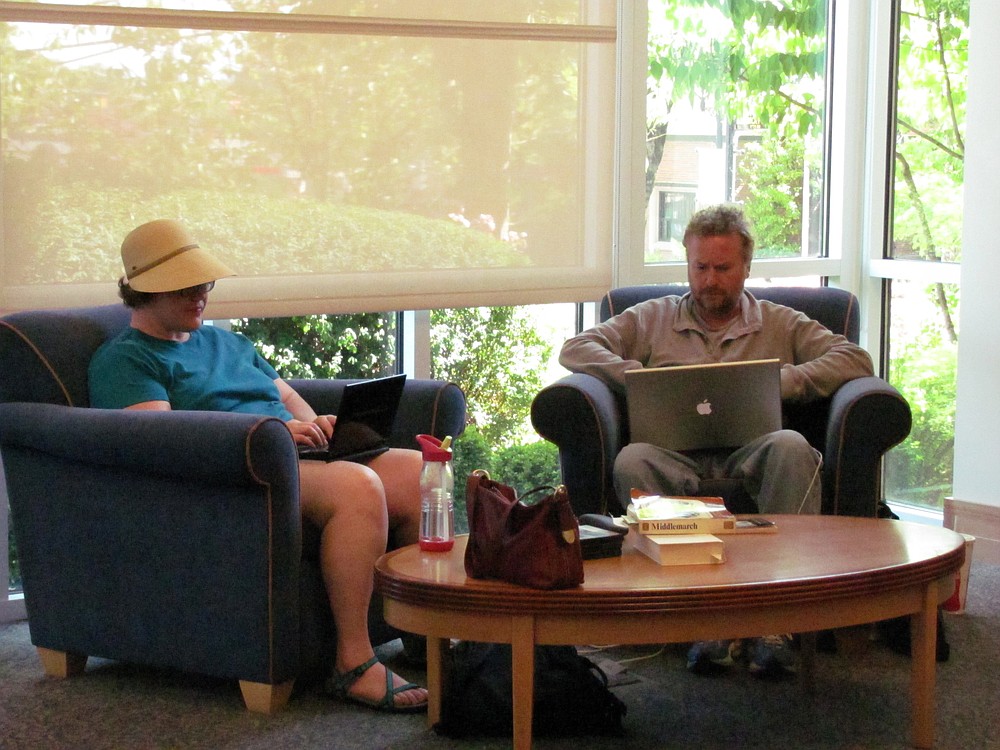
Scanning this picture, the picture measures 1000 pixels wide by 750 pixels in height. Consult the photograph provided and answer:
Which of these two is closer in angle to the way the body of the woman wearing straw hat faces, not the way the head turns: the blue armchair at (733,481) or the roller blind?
the blue armchair

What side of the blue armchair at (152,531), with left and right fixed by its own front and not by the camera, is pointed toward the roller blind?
left

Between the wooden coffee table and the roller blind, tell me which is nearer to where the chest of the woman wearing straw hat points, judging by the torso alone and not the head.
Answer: the wooden coffee table

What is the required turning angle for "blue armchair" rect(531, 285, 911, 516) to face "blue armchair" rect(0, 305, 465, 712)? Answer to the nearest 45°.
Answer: approximately 45° to its right

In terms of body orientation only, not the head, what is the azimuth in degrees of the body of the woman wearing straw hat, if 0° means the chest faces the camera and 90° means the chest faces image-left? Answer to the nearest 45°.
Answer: approximately 315°

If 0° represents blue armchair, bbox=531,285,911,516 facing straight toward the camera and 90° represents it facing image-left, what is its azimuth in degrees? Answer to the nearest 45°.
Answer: approximately 0°
